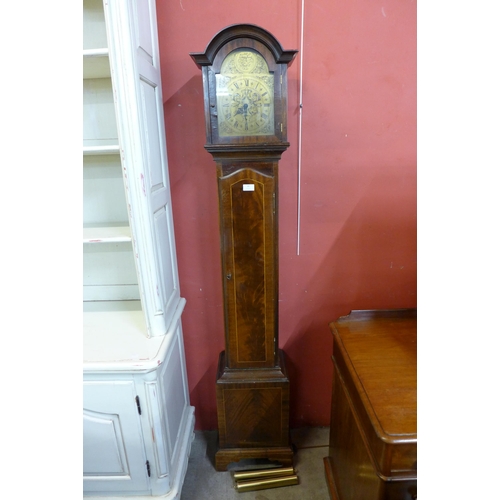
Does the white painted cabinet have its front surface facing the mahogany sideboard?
no

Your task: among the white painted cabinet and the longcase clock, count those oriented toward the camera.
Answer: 2

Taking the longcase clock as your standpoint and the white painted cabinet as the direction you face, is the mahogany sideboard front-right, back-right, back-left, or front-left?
back-left

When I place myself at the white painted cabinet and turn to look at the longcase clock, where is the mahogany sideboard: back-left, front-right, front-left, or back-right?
front-right

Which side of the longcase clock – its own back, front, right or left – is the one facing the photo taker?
front

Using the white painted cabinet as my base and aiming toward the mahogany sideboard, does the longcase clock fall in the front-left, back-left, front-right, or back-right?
front-left
